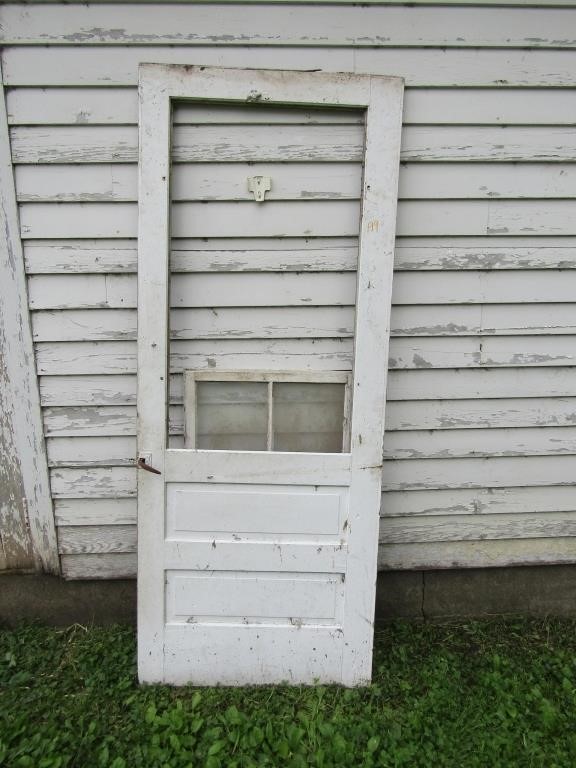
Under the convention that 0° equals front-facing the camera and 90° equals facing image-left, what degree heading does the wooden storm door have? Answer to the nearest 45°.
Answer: approximately 0°
